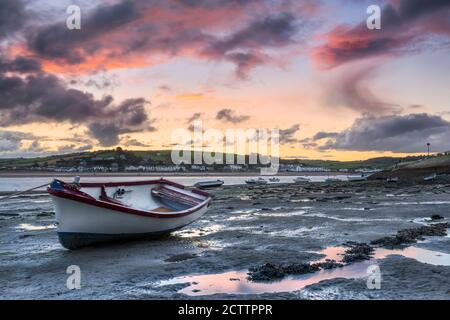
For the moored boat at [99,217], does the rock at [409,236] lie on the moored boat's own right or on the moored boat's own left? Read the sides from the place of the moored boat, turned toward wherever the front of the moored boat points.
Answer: on the moored boat's own left

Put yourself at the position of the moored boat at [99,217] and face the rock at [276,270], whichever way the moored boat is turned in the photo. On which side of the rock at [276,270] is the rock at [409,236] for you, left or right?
left

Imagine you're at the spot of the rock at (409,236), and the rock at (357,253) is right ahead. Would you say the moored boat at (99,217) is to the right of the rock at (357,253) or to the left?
right

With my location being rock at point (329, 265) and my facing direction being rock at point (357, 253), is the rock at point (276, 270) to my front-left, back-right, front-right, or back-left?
back-left
